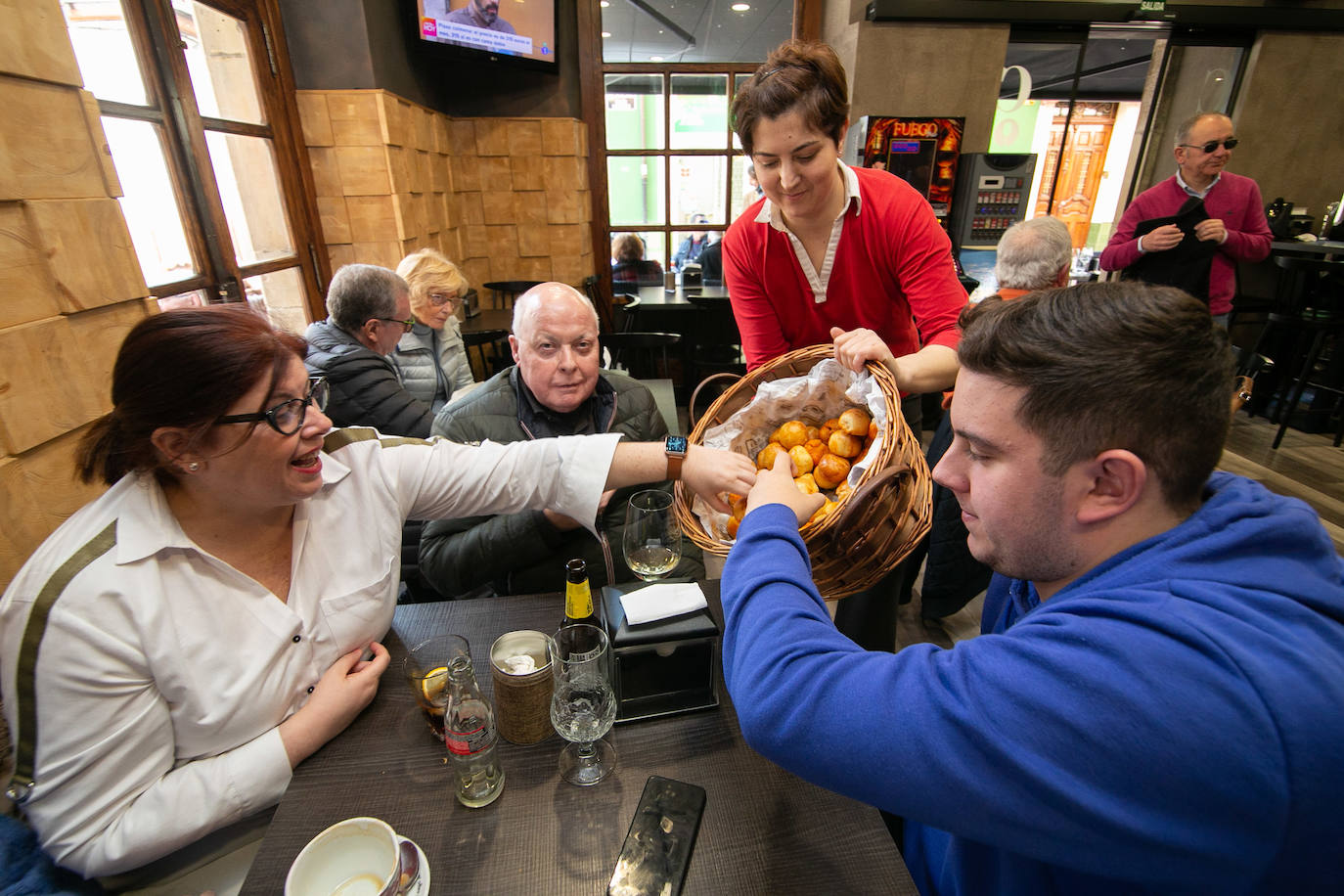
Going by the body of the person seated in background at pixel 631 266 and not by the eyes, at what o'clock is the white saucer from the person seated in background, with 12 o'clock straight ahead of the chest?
The white saucer is roughly at 6 o'clock from the person seated in background.

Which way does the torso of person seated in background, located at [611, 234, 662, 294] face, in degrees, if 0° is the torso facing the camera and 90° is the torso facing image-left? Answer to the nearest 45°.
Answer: approximately 180°

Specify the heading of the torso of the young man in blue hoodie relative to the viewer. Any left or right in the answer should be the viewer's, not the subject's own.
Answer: facing to the left of the viewer

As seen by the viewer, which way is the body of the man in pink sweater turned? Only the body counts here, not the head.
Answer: toward the camera

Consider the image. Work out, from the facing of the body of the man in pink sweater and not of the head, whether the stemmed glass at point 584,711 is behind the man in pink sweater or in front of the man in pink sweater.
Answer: in front

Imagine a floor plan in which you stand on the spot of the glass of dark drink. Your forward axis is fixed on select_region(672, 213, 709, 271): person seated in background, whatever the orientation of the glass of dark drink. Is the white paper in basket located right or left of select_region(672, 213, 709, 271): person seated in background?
right

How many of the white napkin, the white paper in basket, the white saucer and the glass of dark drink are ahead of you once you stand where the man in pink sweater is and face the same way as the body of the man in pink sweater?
4

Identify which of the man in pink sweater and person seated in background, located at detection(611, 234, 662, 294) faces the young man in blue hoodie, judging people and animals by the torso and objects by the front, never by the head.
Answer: the man in pink sweater

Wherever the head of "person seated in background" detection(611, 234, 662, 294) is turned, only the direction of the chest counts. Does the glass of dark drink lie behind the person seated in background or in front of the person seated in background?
behind

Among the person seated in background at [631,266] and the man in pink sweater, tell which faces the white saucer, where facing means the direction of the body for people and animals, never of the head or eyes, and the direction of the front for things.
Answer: the man in pink sweater

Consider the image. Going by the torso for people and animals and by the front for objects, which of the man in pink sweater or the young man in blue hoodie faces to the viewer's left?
the young man in blue hoodie

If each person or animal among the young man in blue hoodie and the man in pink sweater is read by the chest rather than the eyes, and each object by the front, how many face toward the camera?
1

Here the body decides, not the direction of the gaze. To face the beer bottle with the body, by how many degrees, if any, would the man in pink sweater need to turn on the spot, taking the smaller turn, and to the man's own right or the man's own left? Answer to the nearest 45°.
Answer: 0° — they already face it

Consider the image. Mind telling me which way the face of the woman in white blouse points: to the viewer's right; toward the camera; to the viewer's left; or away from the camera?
to the viewer's right

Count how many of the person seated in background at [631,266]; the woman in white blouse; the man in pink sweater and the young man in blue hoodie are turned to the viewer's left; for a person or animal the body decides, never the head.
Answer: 1

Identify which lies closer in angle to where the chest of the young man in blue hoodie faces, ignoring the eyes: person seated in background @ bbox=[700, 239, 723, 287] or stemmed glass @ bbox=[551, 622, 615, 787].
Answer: the stemmed glass

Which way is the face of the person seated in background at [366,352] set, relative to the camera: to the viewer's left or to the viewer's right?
to the viewer's right
